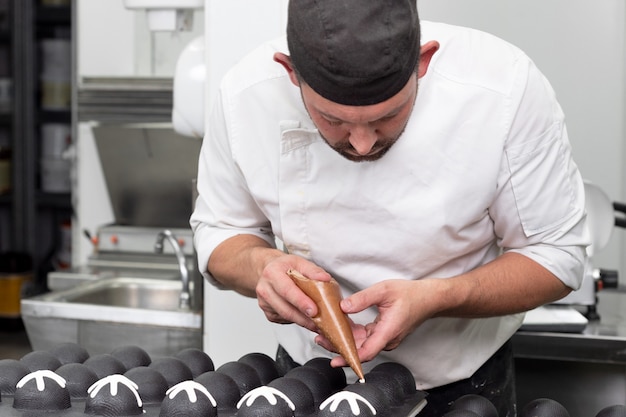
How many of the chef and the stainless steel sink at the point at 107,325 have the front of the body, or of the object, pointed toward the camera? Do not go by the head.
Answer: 2

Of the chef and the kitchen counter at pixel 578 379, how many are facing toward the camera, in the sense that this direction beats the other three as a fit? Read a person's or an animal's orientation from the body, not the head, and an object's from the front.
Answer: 2

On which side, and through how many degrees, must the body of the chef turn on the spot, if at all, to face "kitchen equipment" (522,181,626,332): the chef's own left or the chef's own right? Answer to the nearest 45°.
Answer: approximately 135° to the chef's own left

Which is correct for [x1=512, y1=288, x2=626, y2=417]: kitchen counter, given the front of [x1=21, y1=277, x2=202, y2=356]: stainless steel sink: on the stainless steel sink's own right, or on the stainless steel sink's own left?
on the stainless steel sink's own left

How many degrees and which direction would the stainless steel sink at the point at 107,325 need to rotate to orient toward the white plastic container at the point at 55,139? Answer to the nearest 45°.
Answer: approximately 180°

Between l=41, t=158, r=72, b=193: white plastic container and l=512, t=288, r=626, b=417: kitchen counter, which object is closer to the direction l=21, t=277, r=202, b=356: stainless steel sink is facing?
the kitchen counter

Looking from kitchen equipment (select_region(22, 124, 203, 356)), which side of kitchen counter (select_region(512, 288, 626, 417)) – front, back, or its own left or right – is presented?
right

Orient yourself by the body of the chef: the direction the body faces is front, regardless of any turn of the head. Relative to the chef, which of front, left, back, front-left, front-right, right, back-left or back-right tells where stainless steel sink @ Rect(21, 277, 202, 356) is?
back-right
